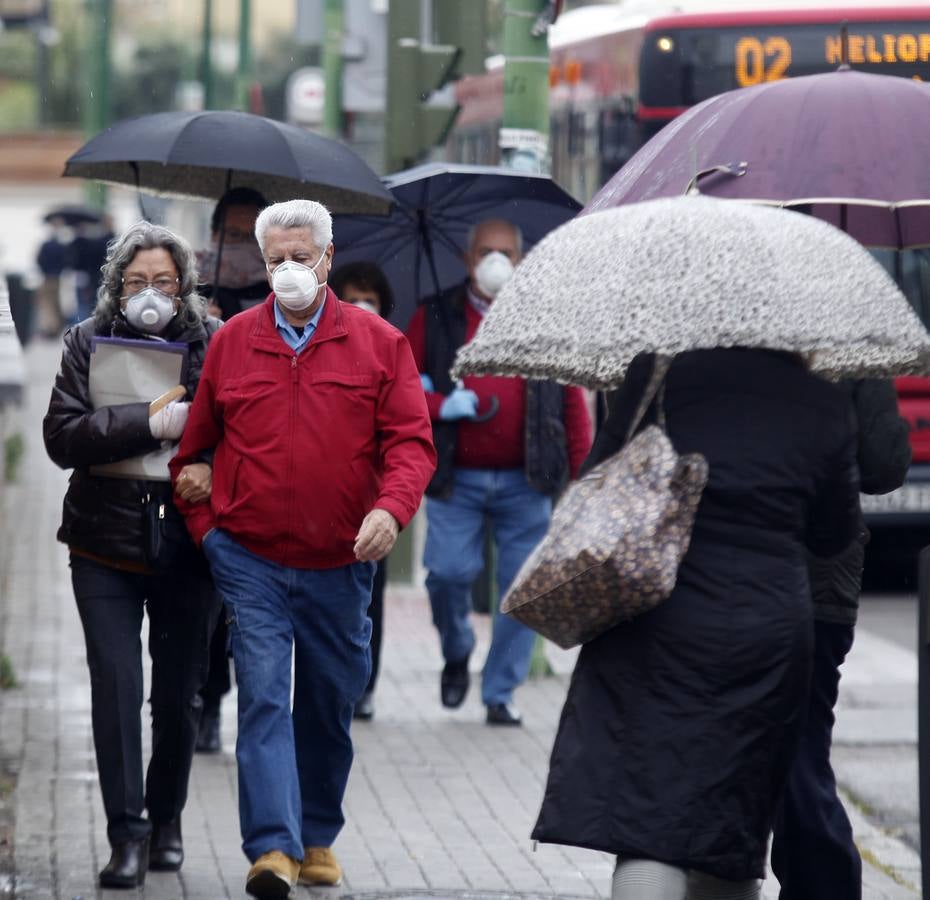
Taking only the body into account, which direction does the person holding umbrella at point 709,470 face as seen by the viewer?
away from the camera

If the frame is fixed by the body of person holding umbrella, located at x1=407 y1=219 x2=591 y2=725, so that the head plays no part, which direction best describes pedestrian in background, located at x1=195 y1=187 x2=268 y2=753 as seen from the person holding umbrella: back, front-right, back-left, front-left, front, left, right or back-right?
front-right

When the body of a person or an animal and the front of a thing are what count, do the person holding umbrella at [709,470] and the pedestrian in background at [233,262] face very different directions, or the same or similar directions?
very different directions

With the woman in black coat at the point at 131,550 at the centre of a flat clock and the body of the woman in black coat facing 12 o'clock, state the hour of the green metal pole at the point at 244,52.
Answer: The green metal pole is roughly at 6 o'clock from the woman in black coat.

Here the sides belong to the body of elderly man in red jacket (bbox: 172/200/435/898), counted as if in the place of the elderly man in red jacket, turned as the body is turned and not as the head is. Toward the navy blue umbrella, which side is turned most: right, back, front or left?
back

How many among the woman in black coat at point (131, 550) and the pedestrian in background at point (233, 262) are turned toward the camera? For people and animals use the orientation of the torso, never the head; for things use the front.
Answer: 2

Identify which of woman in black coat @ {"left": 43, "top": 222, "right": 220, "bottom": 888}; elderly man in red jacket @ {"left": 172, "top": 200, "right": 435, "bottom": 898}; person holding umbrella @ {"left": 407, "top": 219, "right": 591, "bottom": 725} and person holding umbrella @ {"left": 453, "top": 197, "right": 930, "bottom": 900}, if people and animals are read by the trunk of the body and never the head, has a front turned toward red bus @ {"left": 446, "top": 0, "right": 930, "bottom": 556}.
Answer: person holding umbrella @ {"left": 453, "top": 197, "right": 930, "bottom": 900}

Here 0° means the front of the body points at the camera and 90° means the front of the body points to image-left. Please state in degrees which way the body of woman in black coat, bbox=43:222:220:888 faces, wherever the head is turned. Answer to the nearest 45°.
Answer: approximately 0°

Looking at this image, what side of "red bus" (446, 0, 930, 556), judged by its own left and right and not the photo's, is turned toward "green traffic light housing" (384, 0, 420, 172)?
right

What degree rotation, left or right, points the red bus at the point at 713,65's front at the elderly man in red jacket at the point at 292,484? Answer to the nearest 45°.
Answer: approximately 45° to its right

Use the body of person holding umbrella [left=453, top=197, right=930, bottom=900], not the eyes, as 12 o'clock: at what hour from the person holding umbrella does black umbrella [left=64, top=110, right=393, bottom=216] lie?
The black umbrella is roughly at 11 o'clock from the person holding umbrella.

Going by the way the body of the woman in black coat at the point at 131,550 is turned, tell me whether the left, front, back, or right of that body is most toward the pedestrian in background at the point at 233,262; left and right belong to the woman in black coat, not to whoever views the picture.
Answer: back

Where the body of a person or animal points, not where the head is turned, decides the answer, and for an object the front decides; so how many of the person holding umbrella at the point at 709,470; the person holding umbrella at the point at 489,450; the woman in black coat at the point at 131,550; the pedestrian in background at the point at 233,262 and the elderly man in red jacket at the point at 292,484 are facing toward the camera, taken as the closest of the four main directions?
4

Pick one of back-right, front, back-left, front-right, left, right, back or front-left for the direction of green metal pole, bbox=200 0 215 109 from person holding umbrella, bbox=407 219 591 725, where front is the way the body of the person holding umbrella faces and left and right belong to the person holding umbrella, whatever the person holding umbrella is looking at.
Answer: back
